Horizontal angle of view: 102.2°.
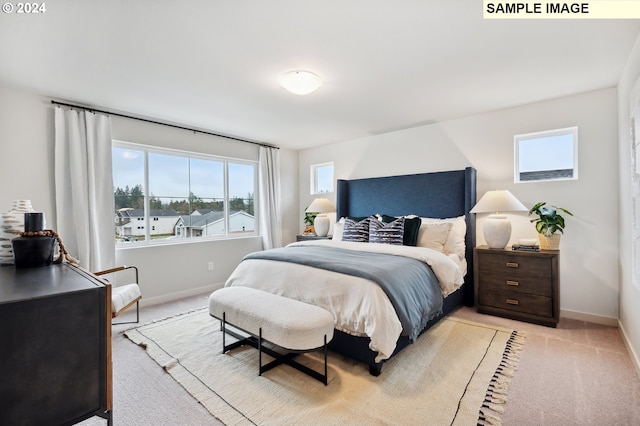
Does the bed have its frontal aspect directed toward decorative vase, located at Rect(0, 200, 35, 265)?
yes

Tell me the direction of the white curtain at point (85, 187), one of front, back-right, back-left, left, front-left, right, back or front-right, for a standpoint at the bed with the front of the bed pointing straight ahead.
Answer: front-right

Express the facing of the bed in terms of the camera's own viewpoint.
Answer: facing the viewer and to the left of the viewer

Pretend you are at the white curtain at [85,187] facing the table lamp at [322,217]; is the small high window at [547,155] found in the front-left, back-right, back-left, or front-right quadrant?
front-right

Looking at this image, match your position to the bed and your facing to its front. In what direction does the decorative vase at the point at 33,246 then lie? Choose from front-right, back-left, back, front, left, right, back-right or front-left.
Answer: front

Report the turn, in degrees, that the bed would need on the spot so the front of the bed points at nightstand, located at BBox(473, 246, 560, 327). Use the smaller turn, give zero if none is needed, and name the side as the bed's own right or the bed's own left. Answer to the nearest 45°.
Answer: approximately 135° to the bed's own left

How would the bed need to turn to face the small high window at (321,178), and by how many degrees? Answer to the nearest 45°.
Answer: approximately 135° to its right

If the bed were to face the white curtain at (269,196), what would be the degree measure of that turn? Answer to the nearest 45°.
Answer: approximately 90° to its right

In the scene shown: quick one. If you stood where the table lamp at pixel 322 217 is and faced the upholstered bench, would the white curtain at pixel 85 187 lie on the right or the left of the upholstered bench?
right

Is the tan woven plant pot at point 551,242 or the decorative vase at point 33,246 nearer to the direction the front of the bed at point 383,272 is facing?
the decorative vase

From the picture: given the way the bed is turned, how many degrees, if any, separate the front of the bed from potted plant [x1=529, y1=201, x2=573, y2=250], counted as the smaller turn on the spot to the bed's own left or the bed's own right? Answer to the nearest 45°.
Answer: approximately 135° to the bed's own left

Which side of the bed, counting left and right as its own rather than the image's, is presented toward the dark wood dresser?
front

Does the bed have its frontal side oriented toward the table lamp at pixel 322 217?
no

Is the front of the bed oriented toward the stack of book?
no

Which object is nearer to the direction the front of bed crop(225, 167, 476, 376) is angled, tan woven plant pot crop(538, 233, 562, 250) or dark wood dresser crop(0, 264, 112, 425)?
the dark wood dresser

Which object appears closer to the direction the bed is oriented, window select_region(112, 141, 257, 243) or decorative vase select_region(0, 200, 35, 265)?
the decorative vase

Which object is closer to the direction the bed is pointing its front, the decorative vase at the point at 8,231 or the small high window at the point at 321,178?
the decorative vase

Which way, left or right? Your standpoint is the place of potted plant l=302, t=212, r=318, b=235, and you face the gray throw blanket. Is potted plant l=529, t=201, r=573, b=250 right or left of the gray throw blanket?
left
